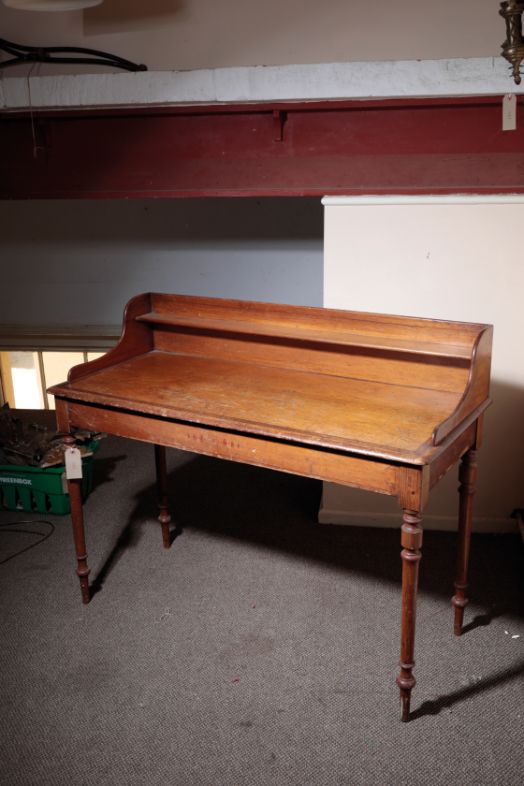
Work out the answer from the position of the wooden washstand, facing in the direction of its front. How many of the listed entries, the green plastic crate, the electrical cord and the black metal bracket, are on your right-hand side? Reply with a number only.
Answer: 3

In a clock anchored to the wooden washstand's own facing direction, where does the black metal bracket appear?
The black metal bracket is roughly at 3 o'clock from the wooden washstand.

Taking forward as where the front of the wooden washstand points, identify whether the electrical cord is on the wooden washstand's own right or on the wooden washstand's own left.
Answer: on the wooden washstand's own right

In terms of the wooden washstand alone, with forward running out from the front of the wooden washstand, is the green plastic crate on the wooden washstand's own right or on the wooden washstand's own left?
on the wooden washstand's own right

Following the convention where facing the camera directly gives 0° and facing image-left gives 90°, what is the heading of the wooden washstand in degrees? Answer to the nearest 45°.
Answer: approximately 45°
